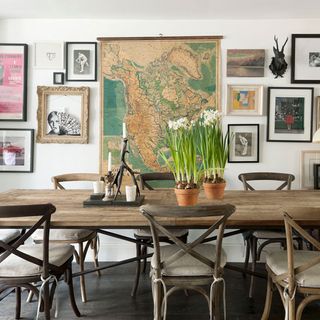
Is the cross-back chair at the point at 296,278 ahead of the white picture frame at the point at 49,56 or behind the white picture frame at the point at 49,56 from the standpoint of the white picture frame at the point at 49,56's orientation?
ahead

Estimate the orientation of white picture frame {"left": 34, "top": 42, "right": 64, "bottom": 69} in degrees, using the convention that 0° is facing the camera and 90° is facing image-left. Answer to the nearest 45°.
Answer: approximately 0°

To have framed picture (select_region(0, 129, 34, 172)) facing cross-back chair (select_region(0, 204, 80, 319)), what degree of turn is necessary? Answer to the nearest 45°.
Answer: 0° — it already faces it

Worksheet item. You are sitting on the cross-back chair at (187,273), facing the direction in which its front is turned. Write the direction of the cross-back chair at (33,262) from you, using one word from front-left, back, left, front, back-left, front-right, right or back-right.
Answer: left

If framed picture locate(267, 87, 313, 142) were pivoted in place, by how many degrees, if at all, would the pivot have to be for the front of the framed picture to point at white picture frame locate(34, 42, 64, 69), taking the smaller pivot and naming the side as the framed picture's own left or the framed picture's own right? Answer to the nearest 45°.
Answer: approximately 90° to the framed picture's own right

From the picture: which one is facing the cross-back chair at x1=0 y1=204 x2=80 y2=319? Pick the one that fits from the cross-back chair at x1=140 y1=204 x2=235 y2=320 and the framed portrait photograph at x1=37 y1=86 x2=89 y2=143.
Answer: the framed portrait photograph

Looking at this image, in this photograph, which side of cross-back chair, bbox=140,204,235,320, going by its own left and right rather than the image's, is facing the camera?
back

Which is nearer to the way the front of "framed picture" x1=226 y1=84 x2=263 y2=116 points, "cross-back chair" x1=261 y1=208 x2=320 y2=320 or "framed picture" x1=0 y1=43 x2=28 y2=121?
the cross-back chair

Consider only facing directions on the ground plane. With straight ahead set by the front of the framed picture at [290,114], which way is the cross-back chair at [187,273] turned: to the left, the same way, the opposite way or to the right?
the opposite way

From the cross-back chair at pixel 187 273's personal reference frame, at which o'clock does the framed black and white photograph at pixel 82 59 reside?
The framed black and white photograph is roughly at 11 o'clock from the cross-back chair.

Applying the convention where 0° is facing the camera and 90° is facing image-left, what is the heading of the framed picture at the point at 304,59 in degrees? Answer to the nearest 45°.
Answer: approximately 0°

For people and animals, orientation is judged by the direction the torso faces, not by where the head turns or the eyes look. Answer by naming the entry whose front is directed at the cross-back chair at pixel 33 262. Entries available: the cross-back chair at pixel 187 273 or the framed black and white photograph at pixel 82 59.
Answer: the framed black and white photograph

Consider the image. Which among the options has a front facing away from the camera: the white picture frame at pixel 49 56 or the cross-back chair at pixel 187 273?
the cross-back chair

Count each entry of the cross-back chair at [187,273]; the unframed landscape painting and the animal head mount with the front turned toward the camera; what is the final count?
2
